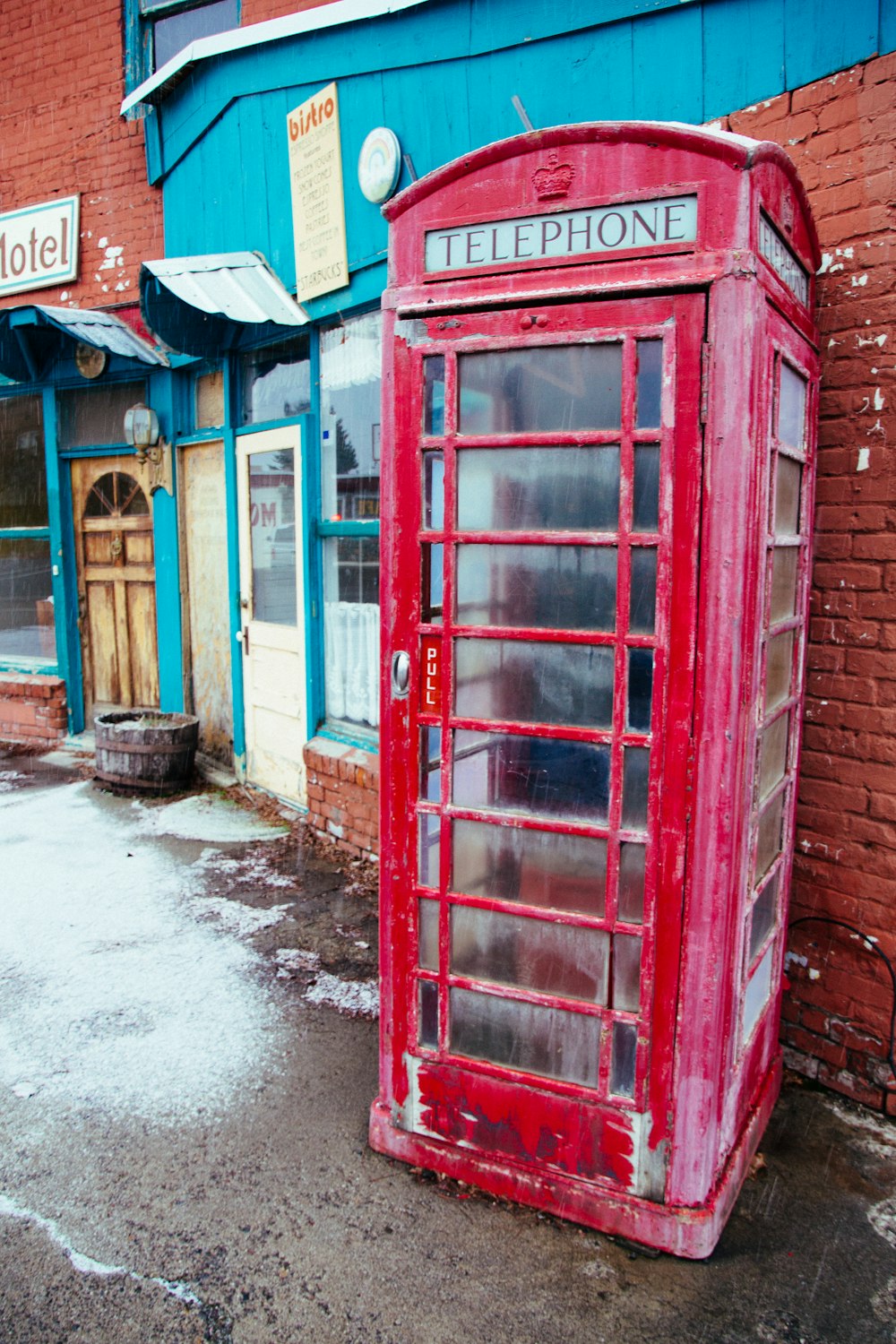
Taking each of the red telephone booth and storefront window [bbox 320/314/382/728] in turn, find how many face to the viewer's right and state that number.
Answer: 0

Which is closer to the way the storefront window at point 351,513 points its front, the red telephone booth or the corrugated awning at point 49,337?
the red telephone booth

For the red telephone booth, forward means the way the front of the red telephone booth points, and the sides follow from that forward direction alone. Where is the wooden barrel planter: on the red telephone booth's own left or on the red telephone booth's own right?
on the red telephone booth's own right

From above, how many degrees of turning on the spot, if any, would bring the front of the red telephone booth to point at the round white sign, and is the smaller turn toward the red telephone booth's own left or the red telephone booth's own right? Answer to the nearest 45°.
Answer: approximately 90° to the red telephone booth's own right

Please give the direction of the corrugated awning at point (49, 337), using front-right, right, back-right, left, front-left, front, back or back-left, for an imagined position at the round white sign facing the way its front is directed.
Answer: right

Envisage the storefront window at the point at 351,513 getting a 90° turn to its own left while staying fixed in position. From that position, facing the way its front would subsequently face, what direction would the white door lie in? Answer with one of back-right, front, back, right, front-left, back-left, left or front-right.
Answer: back

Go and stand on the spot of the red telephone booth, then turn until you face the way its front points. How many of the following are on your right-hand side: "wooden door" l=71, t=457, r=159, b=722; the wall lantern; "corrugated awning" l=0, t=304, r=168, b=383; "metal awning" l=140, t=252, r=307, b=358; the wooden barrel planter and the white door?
6

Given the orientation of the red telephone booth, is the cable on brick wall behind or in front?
behind

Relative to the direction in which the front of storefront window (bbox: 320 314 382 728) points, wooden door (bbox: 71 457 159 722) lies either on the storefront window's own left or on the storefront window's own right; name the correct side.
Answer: on the storefront window's own right

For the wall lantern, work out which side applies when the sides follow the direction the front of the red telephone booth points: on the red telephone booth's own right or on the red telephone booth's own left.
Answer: on the red telephone booth's own right

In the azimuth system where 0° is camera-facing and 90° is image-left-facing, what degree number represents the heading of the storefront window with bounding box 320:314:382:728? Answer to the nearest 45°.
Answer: approximately 45°

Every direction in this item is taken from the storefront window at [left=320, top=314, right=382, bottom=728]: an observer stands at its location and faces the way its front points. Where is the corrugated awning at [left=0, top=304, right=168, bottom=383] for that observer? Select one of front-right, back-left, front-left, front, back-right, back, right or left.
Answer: right

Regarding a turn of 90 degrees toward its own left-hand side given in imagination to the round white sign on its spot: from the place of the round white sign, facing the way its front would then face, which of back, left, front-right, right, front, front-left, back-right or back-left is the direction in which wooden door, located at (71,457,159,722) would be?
back
